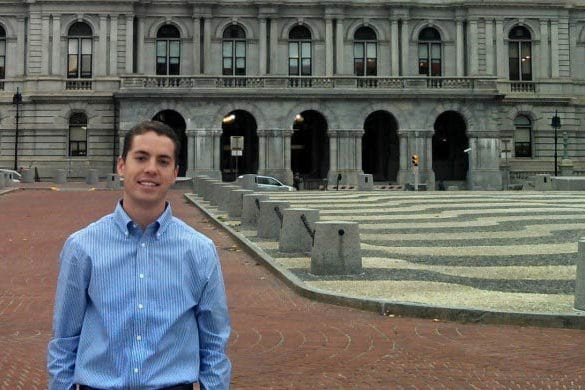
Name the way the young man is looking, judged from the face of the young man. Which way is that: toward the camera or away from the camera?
toward the camera

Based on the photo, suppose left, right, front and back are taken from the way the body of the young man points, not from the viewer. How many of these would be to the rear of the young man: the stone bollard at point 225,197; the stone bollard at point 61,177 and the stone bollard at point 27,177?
3

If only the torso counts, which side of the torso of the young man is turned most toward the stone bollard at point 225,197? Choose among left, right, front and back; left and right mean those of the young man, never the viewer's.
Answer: back

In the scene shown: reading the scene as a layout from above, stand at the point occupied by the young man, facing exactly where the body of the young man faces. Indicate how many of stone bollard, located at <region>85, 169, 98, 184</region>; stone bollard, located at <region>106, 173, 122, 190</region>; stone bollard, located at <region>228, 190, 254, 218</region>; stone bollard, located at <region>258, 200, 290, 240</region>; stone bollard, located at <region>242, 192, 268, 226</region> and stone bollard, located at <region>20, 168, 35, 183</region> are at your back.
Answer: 6

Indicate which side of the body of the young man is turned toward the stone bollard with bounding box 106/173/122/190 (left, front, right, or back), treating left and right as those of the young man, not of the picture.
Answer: back

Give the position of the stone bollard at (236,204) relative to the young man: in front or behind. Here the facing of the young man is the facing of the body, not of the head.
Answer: behind

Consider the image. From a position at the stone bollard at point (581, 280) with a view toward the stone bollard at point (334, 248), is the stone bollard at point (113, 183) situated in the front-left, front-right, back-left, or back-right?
front-right

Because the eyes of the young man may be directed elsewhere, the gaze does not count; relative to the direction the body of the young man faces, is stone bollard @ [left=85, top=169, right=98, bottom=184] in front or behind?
behind

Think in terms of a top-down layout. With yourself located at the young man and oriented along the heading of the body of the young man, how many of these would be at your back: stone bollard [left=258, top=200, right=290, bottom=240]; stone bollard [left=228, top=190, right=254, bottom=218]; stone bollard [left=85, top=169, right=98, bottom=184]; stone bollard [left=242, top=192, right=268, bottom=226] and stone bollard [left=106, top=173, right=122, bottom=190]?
5

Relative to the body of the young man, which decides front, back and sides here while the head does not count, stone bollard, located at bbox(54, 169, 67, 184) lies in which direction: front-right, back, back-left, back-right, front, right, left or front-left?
back

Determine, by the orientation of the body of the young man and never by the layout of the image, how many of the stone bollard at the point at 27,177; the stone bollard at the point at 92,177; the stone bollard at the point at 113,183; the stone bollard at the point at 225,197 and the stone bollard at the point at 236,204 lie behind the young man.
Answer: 5

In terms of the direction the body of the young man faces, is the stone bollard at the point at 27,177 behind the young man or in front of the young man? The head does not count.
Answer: behind

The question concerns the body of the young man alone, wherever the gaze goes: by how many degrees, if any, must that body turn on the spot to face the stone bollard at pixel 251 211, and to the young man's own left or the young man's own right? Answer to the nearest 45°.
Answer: approximately 180°

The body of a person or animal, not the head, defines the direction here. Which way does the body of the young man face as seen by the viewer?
toward the camera
